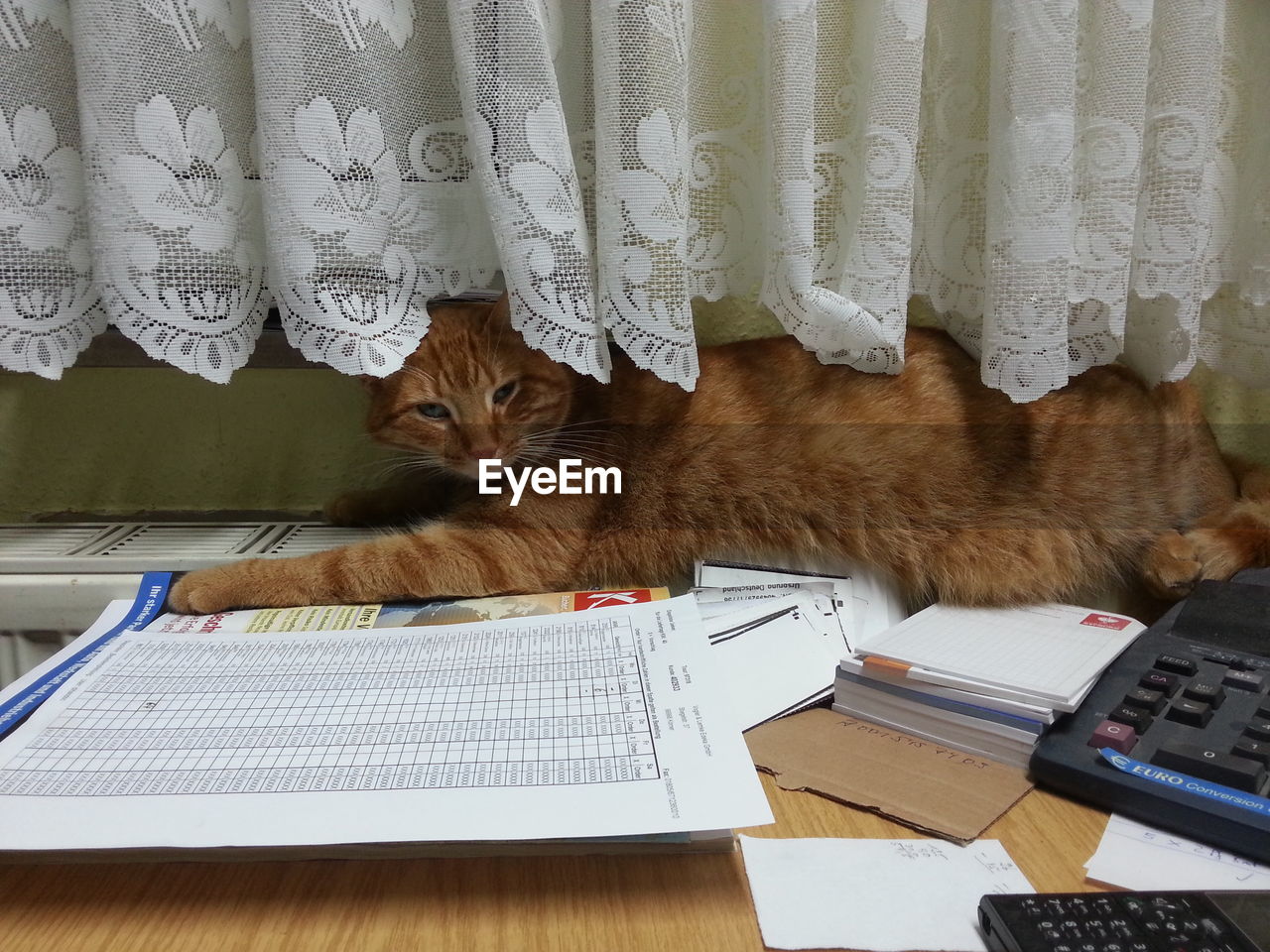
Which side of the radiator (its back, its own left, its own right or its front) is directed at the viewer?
front

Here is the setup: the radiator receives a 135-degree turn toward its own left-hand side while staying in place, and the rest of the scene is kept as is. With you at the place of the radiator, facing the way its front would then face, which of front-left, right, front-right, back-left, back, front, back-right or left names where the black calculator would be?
right

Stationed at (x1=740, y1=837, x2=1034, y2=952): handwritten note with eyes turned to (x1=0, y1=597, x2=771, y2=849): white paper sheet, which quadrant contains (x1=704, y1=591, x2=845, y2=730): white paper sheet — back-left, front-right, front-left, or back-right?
front-right

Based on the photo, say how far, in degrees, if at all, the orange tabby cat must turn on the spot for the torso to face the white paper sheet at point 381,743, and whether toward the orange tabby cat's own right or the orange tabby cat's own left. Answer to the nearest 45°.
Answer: approximately 45° to the orange tabby cat's own left

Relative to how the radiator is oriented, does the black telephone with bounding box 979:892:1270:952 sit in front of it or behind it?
in front

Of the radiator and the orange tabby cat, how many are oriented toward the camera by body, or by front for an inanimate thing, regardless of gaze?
1

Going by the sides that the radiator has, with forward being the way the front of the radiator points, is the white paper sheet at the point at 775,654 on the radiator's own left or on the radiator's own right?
on the radiator's own left

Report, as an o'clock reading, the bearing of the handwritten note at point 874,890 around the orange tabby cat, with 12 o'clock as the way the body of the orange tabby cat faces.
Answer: The handwritten note is roughly at 9 o'clock from the orange tabby cat.

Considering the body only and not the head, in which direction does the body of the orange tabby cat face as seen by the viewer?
to the viewer's left

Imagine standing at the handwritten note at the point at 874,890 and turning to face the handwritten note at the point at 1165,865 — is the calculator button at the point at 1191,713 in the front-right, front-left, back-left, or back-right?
front-left

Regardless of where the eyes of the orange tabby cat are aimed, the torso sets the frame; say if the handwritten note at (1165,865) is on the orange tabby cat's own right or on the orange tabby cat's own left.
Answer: on the orange tabby cat's own left

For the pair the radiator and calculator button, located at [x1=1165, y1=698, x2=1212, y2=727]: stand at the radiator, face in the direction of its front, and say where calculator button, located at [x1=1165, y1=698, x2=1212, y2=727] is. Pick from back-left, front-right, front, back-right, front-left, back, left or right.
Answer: front-left

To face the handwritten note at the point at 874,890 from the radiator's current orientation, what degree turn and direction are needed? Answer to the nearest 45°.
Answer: approximately 45° to its left
